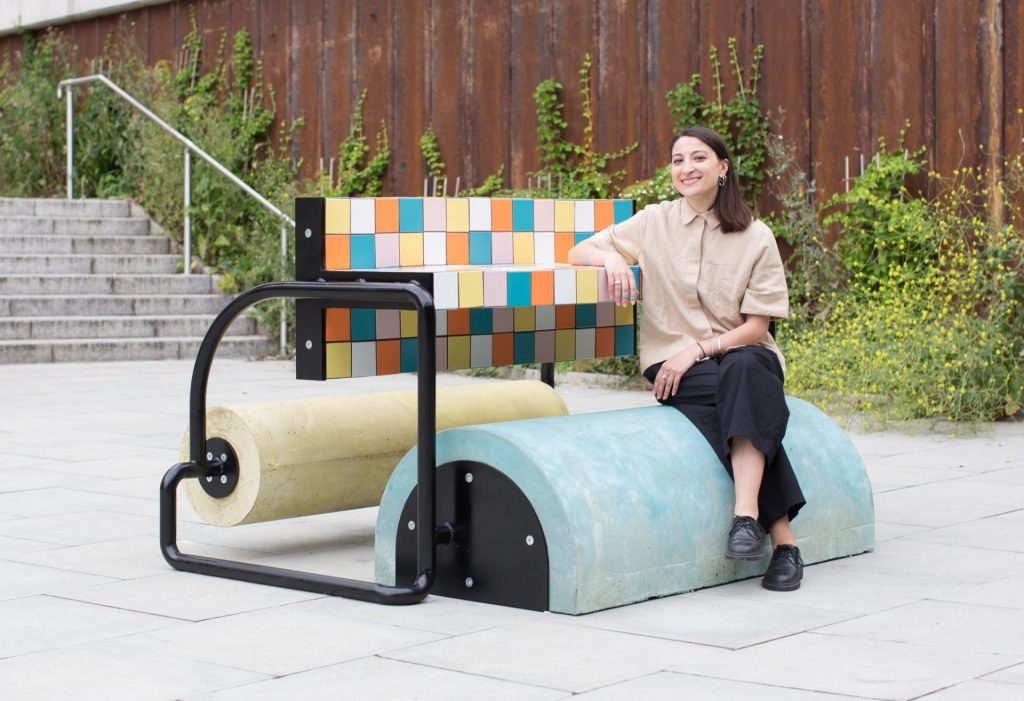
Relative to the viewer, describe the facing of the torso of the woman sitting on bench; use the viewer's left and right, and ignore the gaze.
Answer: facing the viewer

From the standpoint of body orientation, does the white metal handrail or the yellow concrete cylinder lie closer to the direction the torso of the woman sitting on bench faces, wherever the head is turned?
the yellow concrete cylinder

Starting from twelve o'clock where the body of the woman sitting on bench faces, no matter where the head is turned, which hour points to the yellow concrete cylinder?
The yellow concrete cylinder is roughly at 3 o'clock from the woman sitting on bench.

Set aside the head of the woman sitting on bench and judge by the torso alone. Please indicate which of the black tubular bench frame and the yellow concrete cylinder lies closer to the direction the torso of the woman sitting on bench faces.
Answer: the black tubular bench frame

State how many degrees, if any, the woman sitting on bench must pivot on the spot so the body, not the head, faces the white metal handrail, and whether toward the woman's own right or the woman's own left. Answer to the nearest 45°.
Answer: approximately 135° to the woman's own right

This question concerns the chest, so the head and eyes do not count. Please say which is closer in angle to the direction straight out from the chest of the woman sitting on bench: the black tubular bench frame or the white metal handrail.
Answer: the black tubular bench frame

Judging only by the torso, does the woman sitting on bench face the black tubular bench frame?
no
